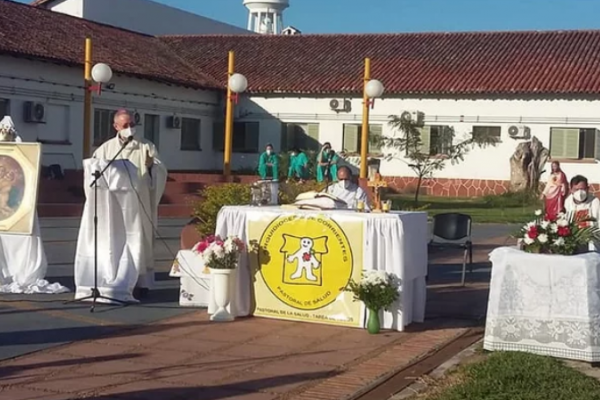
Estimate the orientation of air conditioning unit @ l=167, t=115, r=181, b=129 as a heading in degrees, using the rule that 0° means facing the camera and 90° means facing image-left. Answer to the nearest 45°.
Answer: approximately 315°

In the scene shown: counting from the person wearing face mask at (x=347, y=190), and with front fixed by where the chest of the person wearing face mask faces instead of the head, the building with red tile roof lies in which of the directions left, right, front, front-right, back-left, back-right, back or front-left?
back

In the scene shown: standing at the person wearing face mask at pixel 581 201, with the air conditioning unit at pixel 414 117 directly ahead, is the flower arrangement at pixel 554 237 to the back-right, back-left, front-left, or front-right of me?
back-left

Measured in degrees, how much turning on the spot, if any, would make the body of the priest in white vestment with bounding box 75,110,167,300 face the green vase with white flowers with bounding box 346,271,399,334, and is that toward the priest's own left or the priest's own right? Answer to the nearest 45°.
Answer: approximately 45° to the priest's own left

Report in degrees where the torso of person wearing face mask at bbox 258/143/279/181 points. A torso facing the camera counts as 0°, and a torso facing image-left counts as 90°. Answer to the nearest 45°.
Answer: approximately 0°

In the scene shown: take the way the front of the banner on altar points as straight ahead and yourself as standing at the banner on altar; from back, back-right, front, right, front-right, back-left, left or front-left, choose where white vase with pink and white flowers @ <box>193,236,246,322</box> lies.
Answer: right

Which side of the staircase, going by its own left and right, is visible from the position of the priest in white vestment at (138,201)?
front

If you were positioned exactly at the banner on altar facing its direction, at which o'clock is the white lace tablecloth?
The white lace tablecloth is roughly at 10 o'clock from the banner on altar.
